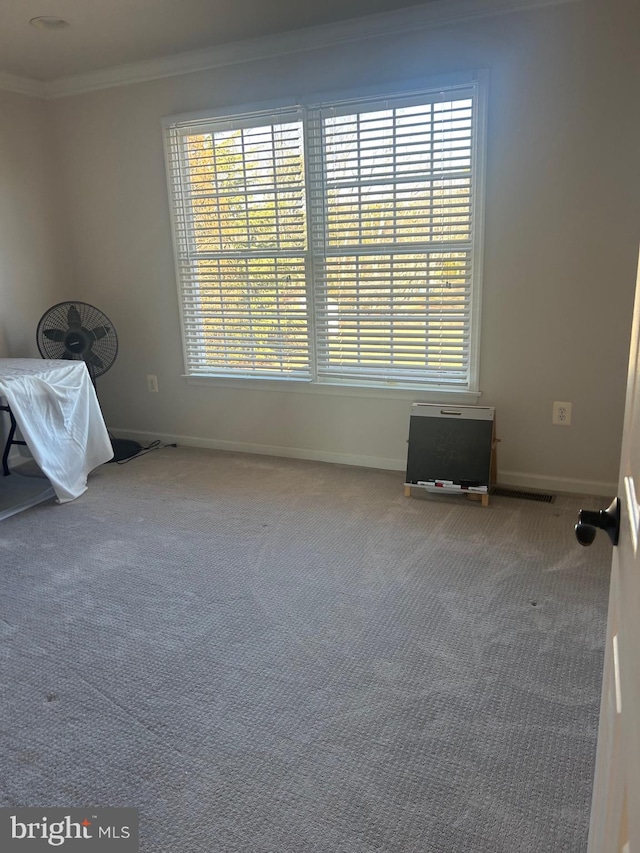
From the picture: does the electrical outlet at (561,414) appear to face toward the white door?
yes

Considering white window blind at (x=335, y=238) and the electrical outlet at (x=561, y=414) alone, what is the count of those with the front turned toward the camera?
2

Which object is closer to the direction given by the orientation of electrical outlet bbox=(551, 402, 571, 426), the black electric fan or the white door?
the white door

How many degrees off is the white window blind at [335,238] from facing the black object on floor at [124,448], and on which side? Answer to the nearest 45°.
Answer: approximately 90° to its right

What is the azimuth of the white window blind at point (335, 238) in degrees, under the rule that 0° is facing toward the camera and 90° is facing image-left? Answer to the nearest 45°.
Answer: approximately 0°

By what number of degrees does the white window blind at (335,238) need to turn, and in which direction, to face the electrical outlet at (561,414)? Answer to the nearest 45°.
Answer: approximately 45° to its left

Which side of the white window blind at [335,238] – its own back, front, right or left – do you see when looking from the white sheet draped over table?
right

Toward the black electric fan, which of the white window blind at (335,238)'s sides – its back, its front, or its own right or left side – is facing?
right

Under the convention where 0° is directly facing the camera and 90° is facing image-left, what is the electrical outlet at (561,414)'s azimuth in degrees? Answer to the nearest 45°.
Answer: approximately 0°
